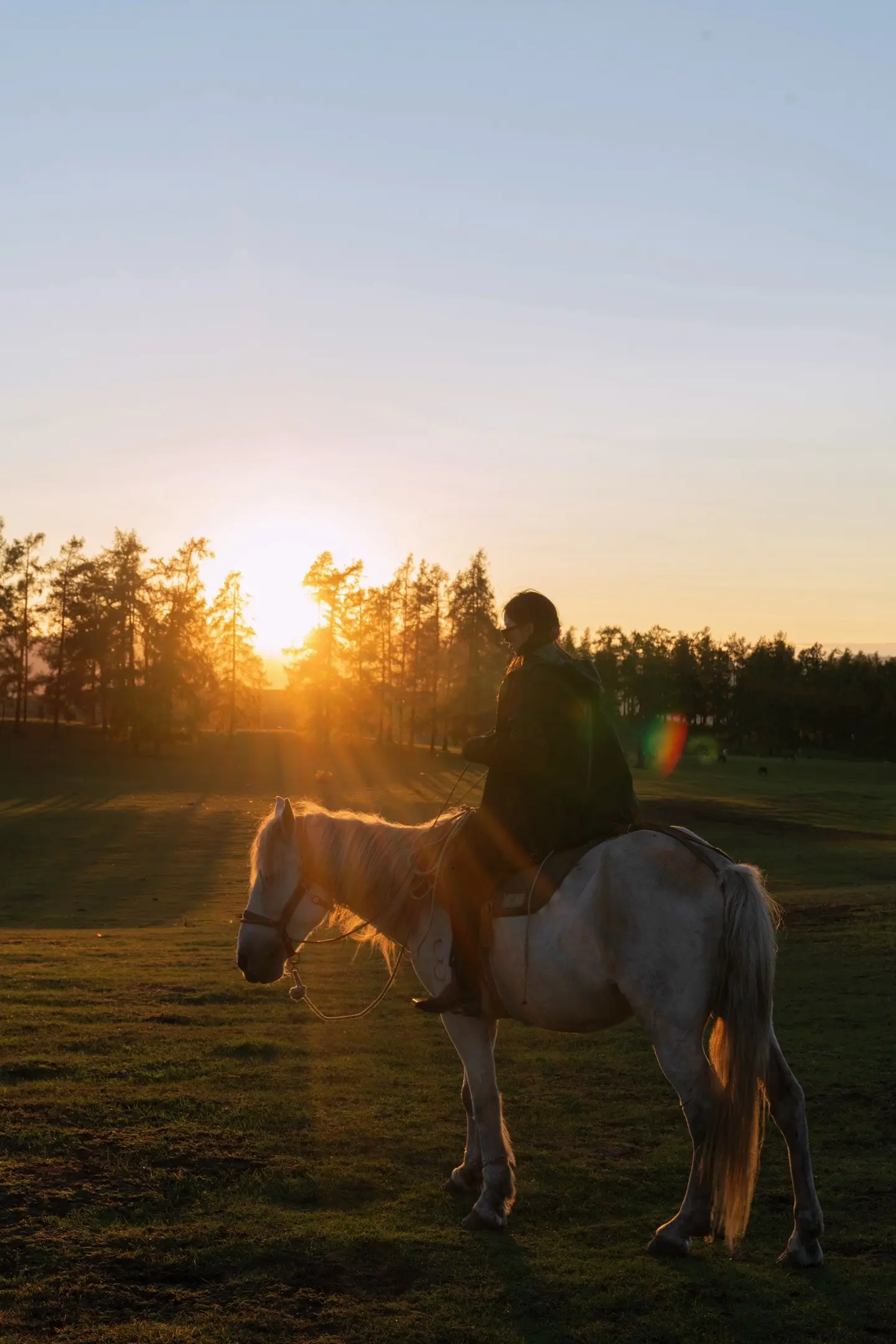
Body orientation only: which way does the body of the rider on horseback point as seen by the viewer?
to the viewer's left

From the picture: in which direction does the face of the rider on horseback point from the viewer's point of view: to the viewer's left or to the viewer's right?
to the viewer's left
